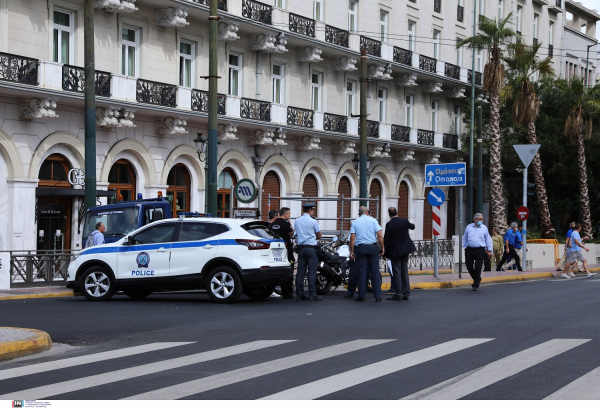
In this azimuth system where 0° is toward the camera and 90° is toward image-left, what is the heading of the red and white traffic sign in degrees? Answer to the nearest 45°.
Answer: approximately 0°

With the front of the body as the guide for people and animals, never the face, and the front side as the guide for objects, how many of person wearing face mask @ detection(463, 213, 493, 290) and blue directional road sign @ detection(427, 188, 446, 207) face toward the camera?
2

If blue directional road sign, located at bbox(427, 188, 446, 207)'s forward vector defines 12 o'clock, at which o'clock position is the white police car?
The white police car is roughly at 1 o'clock from the blue directional road sign.

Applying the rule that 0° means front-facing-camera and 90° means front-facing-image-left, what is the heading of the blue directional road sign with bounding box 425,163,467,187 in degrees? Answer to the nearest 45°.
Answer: approximately 0°

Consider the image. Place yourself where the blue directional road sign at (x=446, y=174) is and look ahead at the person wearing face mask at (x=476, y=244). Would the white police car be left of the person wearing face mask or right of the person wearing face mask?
right

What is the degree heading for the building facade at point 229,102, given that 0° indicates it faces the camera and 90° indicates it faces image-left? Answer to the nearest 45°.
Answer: approximately 315°
